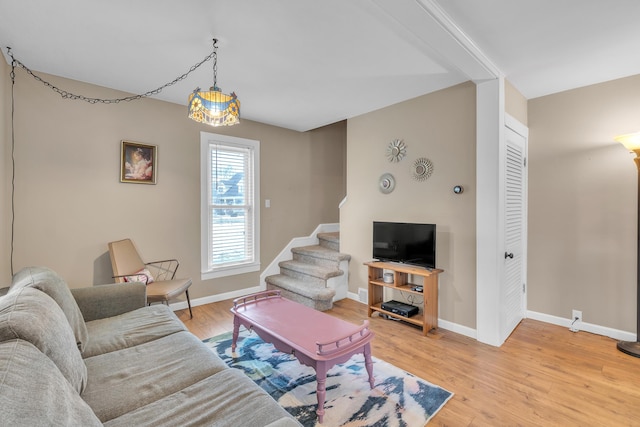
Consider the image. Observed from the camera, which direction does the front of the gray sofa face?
facing to the right of the viewer

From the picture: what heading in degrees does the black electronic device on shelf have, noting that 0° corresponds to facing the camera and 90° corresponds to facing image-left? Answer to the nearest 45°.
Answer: approximately 45°

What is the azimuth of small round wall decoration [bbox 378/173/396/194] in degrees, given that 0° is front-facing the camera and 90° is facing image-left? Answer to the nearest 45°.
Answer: approximately 45°

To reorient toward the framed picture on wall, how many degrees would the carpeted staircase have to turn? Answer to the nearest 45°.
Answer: approximately 45° to its right

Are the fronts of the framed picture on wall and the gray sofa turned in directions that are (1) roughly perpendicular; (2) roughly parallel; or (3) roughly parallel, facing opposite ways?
roughly perpendicular

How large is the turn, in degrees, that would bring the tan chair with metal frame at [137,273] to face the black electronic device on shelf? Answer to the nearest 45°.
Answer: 0° — it already faces it

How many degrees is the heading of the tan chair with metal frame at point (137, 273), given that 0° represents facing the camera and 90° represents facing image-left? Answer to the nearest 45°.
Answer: approximately 315°

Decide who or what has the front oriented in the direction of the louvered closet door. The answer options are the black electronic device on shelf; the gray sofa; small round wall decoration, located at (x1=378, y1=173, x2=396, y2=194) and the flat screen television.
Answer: the gray sofa
